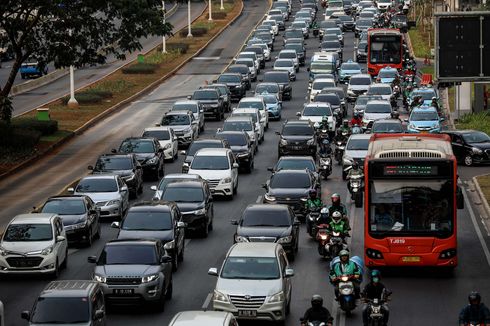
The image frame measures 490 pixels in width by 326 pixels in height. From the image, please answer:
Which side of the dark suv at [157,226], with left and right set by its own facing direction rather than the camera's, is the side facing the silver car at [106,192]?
back

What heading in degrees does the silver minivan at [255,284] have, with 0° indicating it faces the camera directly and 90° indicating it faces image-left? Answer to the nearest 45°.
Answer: approximately 0°

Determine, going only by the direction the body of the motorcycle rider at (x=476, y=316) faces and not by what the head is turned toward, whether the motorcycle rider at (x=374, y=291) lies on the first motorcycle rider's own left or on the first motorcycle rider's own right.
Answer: on the first motorcycle rider's own right

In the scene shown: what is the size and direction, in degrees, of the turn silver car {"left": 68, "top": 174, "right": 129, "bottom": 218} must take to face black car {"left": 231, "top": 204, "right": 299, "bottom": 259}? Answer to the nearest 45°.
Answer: approximately 45° to its left

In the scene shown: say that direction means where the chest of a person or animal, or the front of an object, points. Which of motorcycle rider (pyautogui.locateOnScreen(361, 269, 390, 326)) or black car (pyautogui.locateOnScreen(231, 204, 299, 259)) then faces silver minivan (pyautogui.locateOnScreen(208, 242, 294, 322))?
the black car

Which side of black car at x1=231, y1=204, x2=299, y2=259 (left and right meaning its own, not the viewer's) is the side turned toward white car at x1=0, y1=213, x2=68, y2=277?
right
